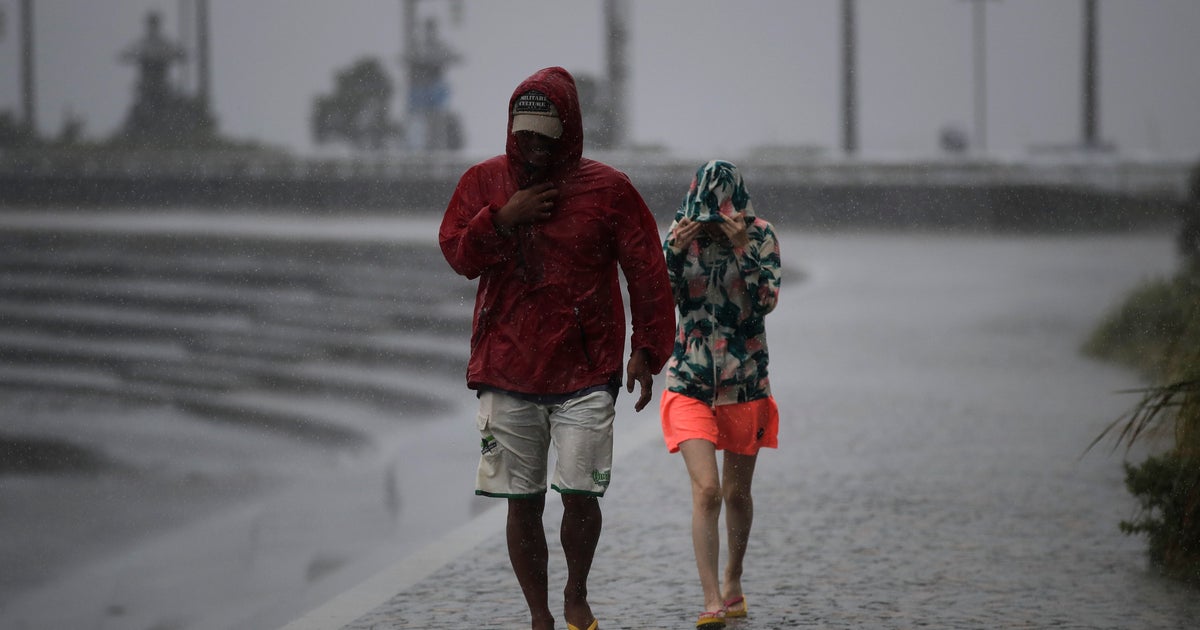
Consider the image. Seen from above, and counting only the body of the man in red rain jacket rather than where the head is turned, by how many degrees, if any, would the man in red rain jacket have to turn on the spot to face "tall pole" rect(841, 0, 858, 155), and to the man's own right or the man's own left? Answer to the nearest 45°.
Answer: approximately 180°

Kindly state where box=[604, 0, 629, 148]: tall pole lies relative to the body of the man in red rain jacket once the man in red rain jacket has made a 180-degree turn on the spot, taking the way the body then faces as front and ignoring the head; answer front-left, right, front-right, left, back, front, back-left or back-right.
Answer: front

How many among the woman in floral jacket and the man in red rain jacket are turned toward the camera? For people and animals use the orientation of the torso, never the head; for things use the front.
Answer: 2

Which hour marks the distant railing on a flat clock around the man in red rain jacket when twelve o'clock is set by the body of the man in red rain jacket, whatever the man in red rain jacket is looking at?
The distant railing is roughly at 6 o'clock from the man in red rain jacket.

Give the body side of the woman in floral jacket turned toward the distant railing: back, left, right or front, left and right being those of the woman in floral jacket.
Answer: back

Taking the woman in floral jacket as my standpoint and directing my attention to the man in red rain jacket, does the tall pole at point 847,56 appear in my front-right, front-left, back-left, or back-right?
back-right

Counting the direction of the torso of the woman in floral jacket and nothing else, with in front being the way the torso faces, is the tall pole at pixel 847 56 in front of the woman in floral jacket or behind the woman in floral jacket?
behind

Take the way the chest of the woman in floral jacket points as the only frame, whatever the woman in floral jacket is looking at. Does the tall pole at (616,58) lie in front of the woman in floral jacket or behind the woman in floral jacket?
behind

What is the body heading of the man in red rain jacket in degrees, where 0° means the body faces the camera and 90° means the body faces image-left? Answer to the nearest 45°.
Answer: approximately 0°
